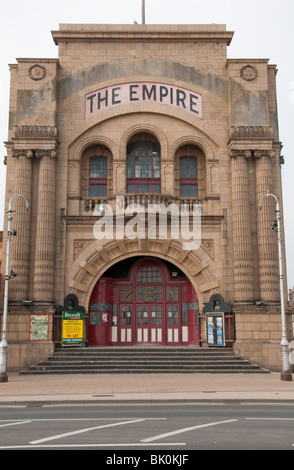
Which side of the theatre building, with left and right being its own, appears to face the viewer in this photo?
front
